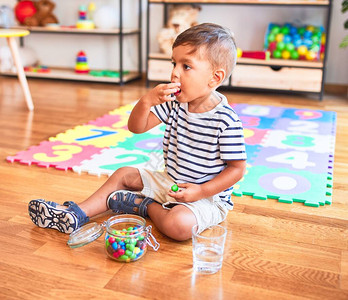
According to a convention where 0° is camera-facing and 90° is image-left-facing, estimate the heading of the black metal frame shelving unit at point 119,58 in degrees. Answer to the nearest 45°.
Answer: approximately 0°

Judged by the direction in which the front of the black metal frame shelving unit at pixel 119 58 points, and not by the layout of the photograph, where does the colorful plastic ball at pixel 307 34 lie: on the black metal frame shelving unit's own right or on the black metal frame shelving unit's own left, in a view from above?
on the black metal frame shelving unit's own left

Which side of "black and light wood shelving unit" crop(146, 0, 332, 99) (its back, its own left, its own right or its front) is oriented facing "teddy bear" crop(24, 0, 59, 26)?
right

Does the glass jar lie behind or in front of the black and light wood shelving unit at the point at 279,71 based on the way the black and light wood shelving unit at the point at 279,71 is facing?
in front

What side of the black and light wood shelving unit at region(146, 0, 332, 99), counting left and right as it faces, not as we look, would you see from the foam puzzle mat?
front

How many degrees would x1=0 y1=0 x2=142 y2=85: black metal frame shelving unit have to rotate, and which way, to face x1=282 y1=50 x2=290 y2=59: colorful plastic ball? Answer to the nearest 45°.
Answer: approximately 45° to its left

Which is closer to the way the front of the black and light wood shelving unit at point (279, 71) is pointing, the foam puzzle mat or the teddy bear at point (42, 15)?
the foam puzzle mat

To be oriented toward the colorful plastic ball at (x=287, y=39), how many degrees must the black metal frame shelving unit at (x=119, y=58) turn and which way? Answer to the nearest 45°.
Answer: approximately 45° to its left

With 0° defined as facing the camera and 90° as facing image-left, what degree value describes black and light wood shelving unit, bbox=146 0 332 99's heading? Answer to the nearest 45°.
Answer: approximately 0°

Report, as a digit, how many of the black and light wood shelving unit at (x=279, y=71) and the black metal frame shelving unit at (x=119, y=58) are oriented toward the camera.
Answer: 2

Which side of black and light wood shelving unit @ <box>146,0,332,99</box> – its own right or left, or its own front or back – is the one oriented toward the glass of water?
front

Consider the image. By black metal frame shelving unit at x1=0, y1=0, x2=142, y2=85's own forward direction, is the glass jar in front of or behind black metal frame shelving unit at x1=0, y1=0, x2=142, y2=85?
in front

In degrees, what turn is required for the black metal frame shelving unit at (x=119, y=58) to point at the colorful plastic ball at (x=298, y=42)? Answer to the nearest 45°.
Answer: approximately 45° to its left

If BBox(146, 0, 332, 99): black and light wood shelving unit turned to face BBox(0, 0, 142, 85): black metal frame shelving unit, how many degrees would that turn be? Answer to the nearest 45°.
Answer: approximately 90° to its right
